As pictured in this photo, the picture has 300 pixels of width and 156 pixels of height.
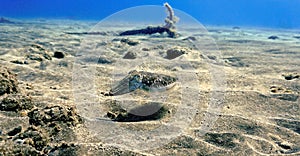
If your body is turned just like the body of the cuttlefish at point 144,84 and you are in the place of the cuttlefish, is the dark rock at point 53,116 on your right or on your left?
on your left

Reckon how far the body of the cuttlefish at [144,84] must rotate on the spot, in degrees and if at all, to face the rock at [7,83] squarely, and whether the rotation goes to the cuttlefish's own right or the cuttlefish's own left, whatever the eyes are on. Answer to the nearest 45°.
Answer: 0° — it already faces it

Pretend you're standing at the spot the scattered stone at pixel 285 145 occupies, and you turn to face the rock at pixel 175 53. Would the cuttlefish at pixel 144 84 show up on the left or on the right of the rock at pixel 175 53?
left

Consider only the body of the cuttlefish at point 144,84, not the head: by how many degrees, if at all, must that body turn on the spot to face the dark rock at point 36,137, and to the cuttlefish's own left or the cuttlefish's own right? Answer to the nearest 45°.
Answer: approximately 45° to the cuttlefish's own left

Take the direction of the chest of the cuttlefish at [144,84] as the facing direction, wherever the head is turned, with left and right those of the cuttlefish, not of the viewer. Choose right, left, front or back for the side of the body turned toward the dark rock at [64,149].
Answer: left

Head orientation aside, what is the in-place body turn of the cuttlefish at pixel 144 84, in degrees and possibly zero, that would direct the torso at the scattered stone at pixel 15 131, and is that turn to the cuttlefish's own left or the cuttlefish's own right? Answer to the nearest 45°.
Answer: approximately 45° to the cuttlefish's own left

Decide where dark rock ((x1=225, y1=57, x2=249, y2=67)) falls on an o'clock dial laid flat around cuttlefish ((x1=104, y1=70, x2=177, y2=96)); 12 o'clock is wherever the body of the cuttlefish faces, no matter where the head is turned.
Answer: The dark rock is roughly at 4 o'clock from the cuttlefish.

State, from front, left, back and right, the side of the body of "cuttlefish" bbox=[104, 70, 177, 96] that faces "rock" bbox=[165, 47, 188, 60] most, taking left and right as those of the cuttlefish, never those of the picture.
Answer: right

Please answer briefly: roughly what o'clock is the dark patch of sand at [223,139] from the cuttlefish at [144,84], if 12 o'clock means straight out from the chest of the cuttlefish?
The dark patch of sand is roughly at 8 o'clock from the cuttlefish.

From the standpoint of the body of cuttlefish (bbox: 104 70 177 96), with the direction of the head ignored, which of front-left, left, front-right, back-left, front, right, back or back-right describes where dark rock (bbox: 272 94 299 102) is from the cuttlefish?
back

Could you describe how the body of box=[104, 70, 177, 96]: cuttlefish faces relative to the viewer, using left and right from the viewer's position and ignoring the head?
facing to the left of the viewer

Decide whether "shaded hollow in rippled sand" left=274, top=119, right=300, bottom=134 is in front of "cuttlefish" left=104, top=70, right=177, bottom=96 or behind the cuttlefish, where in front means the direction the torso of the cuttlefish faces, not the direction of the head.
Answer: behind

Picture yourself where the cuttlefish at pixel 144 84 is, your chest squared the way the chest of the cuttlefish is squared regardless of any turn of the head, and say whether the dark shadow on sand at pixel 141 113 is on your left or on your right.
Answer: on your left

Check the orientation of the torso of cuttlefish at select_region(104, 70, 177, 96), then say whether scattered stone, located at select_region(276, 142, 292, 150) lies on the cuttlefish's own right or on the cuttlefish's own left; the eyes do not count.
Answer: on the cuttlefish's own left
